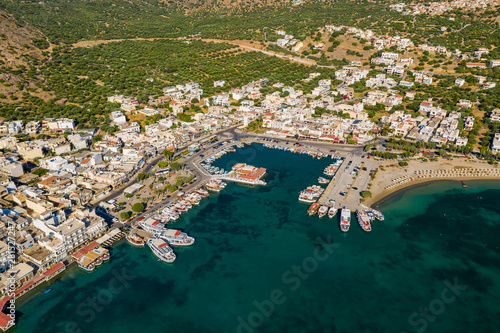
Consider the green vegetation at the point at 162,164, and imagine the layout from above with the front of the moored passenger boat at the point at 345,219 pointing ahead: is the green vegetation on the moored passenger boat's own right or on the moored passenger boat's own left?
on the moored passenger boat's own right

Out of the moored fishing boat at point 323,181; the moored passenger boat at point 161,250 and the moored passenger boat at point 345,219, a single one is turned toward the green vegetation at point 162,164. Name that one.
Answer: the moored fishing boat at point 323,181

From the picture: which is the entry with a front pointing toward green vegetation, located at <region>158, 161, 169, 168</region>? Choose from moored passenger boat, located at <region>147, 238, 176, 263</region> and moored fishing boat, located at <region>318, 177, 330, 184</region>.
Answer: moored fishing boat, located at <region>318, 177, 330, 184</region>

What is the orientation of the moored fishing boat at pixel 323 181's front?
to the viewer's left

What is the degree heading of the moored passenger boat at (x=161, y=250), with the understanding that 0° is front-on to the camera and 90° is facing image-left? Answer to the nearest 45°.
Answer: approximately 315°

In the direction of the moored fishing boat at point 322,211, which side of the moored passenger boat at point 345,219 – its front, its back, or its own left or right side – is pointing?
right

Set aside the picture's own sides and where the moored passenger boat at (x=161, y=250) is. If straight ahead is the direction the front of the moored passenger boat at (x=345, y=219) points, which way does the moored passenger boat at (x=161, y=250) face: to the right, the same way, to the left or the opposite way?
to the left

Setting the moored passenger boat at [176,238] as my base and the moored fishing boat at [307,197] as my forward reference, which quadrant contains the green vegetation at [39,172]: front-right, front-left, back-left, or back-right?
back-left

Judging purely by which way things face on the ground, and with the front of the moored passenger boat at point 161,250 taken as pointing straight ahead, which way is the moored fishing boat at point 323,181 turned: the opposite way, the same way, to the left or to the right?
the opposite way

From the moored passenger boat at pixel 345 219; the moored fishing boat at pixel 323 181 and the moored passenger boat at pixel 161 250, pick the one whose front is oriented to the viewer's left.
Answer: the moored fishing boat at pixel 323 181

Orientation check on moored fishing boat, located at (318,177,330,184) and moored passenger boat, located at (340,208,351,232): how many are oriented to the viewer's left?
1

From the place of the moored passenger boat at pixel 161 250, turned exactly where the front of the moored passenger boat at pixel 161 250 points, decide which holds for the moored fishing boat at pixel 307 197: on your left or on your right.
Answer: on your left

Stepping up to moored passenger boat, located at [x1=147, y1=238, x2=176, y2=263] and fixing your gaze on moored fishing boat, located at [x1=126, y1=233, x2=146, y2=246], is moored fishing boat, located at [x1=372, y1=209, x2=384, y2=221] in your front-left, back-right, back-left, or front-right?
back-right
